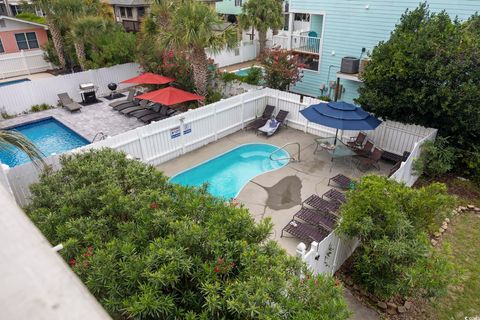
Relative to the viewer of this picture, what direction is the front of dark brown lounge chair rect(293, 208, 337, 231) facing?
facing away from the viewer and to the left of the viewer

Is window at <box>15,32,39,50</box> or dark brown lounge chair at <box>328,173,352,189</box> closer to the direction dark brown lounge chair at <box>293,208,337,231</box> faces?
the window

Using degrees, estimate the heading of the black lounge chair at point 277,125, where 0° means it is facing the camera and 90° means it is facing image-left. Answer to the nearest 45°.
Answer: approximately 45°

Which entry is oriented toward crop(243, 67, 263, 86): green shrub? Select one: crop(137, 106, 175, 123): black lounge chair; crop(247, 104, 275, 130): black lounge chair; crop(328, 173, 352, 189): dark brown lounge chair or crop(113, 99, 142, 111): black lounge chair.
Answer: crop(328, 173, 352, 189): dark brown lounge chair

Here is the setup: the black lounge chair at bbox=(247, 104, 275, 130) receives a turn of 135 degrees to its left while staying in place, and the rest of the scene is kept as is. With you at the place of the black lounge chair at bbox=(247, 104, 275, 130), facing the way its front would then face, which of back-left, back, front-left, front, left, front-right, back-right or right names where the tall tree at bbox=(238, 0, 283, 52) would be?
left

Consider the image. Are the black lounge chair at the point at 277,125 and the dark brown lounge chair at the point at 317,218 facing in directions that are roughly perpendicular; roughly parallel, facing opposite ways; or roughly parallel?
roughly perpendicular

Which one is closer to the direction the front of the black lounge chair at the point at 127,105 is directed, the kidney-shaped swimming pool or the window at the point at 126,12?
the kidney-shaped swimming pool

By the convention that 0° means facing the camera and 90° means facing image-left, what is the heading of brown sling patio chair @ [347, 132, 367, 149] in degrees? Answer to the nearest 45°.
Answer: approximately 45°

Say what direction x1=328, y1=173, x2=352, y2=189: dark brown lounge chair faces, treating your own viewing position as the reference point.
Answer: facing away from the viewer and to the left of the viewer

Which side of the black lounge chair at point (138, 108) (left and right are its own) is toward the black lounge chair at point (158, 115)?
left

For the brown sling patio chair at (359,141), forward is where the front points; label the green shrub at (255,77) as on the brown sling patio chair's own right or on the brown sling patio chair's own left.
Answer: on the brown sling patio chair's own right

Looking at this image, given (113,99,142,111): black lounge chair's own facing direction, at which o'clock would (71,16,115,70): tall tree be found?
The tall tree is roughly at 4 o'clock from the black lounge chair.

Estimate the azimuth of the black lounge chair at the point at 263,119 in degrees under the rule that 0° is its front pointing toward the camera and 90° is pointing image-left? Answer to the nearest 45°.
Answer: approximately 45°
